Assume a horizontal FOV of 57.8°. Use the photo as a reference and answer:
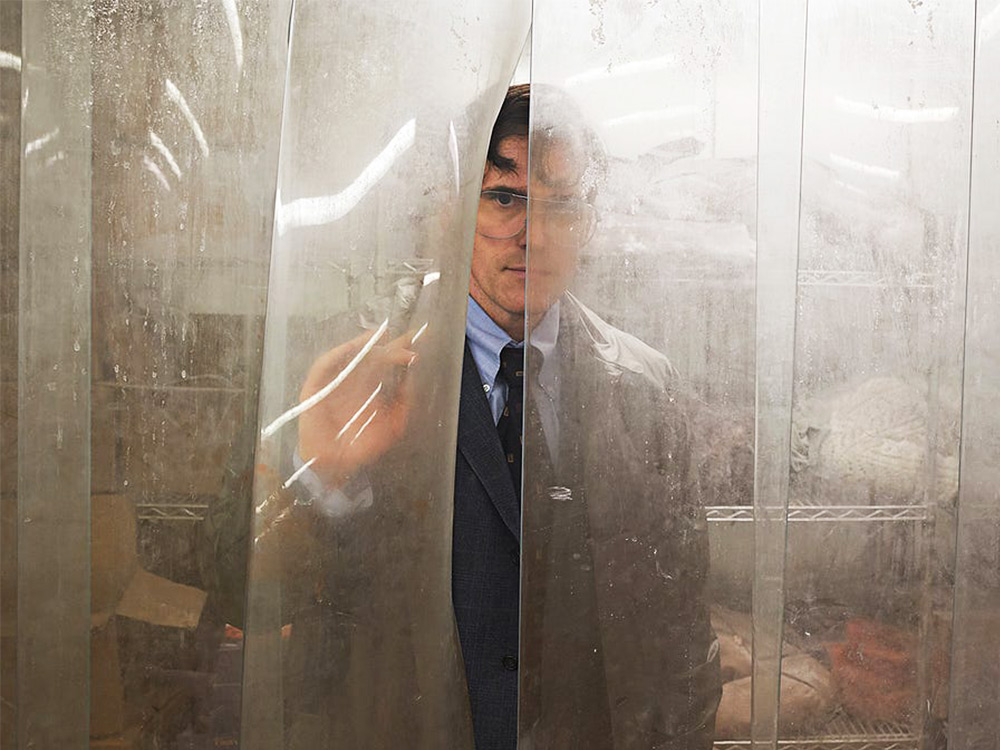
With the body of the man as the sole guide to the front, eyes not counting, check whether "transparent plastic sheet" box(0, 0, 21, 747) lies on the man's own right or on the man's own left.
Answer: on the man's own right

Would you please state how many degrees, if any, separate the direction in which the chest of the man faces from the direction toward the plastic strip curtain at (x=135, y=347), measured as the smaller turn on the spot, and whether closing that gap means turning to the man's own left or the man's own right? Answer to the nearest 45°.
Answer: approximately 90° to the man's own right

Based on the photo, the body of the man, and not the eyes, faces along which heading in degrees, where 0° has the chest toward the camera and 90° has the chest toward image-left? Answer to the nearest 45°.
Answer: approximately 0°

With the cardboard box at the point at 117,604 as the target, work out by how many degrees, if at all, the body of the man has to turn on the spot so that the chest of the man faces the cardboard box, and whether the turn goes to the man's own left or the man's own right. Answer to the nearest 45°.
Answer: approximately 90° to the man's own right
